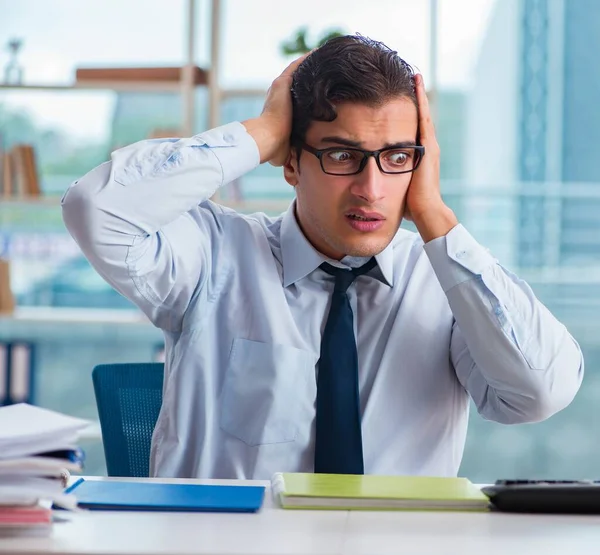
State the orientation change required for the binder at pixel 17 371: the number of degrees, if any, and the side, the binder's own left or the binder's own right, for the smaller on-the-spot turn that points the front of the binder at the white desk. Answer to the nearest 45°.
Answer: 0° — it already faces it

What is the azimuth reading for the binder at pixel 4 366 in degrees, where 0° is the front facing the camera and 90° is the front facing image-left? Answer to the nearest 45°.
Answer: approximately 0°

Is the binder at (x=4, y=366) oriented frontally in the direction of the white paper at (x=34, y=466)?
yes

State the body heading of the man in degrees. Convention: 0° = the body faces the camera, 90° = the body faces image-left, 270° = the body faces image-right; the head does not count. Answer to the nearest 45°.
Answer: approximately 315°

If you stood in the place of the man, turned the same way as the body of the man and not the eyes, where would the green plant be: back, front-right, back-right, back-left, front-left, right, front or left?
back-left
